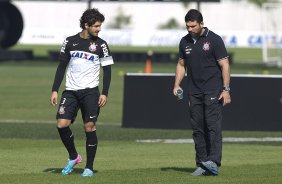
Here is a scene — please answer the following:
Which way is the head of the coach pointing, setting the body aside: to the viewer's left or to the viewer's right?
to the viewer's left

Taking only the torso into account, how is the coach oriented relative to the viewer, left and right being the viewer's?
facing the viewer and to the left of the viewer

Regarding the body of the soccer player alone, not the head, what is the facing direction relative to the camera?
toward the camera

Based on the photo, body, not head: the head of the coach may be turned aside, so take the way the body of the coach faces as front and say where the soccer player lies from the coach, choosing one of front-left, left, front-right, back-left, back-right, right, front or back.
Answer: front-right

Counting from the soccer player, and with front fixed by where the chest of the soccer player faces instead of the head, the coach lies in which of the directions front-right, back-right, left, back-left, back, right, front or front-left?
left

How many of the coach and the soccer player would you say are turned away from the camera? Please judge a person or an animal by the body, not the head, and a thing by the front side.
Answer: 0
